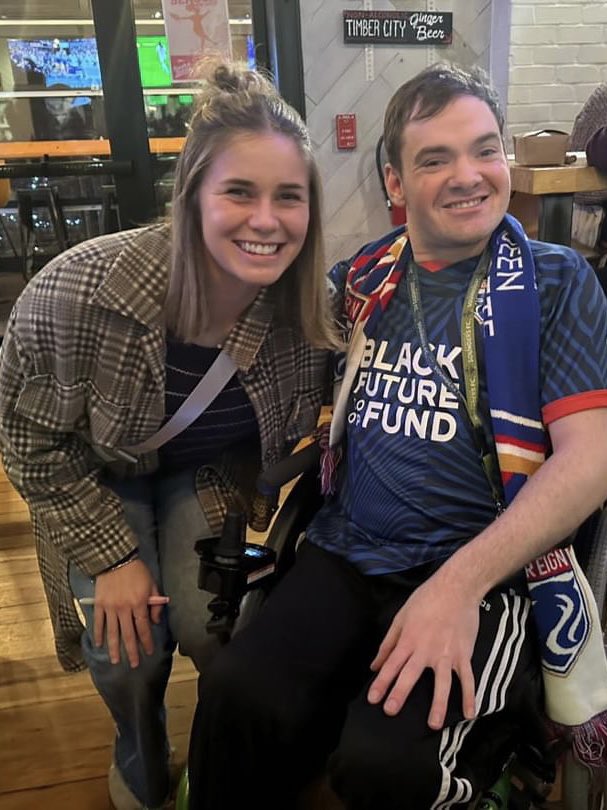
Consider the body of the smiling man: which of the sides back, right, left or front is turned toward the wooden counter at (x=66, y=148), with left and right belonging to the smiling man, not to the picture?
right

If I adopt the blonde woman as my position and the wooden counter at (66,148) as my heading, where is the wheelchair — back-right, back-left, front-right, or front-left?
back-right

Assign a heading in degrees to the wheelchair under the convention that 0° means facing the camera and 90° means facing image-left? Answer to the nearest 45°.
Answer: approximately 45°

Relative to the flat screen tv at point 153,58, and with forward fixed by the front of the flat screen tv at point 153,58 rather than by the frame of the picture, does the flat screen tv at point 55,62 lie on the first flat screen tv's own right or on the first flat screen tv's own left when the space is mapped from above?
on the first flat screen tv's own right

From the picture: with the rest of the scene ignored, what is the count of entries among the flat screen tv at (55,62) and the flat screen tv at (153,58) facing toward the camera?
2

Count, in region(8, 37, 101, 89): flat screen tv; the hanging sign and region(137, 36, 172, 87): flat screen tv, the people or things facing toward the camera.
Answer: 3

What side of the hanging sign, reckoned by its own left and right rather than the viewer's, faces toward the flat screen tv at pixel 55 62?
right

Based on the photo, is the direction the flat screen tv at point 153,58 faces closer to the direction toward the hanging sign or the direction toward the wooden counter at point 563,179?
the wooden counter

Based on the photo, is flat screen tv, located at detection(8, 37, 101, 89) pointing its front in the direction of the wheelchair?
yes

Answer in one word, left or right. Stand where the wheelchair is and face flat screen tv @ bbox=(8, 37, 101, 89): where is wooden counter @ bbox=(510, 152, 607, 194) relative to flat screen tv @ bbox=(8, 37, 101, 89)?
right

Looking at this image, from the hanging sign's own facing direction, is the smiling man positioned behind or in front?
in front

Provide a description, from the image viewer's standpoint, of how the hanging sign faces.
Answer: facing the viewer

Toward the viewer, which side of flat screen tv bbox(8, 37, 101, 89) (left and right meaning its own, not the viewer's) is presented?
front

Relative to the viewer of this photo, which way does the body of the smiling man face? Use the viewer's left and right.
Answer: facing the viewer and to the left of the viewer
